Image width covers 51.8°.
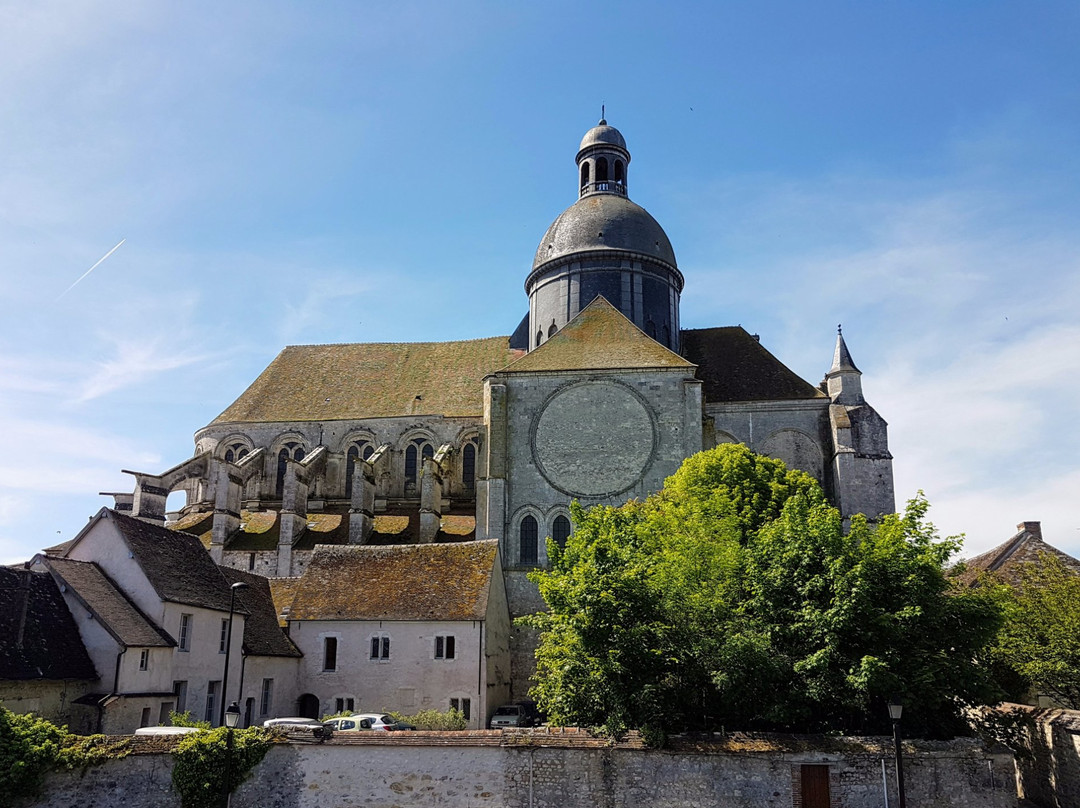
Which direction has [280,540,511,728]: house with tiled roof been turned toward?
toward the camera

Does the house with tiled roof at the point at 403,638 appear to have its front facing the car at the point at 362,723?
yes

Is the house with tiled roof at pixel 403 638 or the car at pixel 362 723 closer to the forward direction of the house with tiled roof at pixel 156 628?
the car

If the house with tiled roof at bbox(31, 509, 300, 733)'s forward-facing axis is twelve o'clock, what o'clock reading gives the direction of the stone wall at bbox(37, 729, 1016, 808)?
The stone wall is roughly at 12 o'clock from the house with tiled roof.

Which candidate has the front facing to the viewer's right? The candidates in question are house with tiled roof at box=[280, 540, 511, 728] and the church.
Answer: the church

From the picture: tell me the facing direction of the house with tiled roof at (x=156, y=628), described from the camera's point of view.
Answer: facing the viewer and to the right of the viewer

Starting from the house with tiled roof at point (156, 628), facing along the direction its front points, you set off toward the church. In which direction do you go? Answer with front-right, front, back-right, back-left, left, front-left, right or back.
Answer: left

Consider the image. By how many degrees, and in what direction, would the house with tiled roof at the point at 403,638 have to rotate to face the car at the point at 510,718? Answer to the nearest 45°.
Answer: approximately 90° to its left
